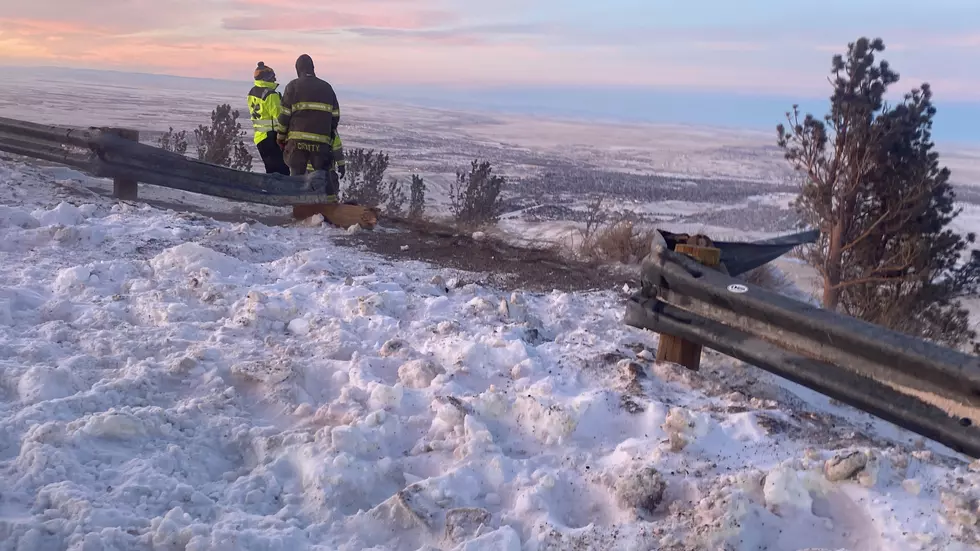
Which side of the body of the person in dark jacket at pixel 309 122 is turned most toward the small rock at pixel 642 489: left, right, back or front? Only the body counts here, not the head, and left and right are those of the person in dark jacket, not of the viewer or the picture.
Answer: back

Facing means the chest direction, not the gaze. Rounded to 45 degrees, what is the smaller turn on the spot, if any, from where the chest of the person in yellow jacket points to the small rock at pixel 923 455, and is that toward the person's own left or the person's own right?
approximately 135° to the person's own right

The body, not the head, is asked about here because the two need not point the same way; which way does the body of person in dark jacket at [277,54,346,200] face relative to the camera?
away from the camera

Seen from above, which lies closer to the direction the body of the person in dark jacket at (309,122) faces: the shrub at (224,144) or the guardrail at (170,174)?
the shrub

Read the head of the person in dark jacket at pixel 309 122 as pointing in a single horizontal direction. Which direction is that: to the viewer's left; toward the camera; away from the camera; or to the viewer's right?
away from the camera

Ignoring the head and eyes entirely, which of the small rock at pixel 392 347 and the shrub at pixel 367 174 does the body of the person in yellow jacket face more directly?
the shrub

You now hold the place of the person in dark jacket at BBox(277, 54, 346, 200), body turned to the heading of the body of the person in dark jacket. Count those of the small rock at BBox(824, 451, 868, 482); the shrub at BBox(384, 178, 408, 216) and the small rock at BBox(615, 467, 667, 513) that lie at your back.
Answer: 2

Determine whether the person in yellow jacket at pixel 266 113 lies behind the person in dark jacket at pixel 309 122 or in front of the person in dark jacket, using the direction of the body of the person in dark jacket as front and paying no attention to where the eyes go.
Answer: in front

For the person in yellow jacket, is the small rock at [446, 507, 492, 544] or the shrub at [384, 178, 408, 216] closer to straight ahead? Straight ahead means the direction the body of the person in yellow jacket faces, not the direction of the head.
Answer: the shrub

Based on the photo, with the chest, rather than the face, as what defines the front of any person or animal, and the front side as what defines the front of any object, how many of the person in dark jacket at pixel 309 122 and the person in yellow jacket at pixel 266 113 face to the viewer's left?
0

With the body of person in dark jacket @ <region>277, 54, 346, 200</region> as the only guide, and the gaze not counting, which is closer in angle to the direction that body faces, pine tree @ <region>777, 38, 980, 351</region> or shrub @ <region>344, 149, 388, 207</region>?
the shrub

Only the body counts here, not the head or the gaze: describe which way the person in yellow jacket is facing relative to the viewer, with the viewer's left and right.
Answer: facing away from the viewer and to the right of the viewer

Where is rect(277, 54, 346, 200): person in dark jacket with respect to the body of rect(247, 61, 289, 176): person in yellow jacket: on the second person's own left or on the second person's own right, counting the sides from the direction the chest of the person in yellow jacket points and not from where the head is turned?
on the second person's own right

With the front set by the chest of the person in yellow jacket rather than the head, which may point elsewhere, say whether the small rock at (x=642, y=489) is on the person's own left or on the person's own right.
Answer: on the person's own right

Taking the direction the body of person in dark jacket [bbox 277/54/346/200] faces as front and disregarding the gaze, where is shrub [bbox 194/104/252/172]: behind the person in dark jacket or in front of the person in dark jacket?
in front

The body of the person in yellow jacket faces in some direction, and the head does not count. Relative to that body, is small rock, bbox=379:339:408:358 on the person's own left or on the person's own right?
on the person's own right
